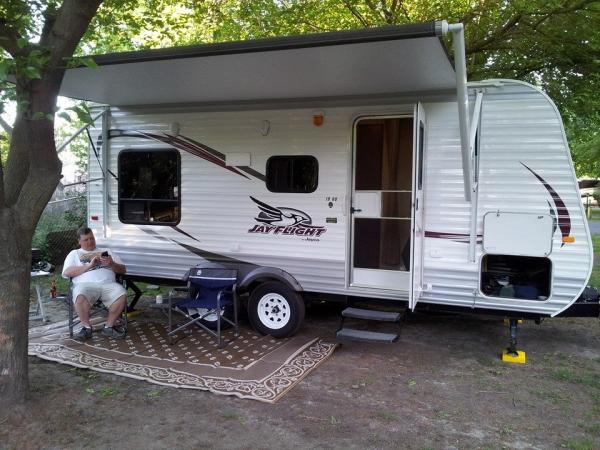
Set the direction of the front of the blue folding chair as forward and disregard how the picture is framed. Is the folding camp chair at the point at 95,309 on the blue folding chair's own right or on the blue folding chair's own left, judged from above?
on the blue folding chair's own right

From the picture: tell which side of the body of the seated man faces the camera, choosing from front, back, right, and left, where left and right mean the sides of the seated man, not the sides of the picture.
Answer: front

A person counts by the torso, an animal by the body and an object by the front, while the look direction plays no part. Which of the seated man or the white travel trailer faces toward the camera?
the seated man

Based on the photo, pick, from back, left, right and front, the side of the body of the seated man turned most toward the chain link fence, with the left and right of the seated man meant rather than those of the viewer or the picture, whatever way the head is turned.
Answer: back

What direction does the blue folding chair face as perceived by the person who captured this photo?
facing the viewer and to the left of the viewer

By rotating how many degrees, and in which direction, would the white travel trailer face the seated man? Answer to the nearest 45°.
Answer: approximately 180°

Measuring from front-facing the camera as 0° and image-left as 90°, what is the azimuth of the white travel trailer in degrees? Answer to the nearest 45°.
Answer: approximately 270°

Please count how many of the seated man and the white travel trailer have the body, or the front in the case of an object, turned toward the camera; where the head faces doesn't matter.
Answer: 1

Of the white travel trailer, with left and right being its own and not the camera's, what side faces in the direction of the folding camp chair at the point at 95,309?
back
